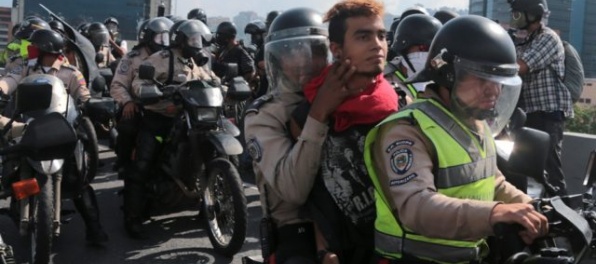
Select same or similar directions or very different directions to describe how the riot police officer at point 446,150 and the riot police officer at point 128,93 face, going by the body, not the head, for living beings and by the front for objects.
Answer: same or similar directions

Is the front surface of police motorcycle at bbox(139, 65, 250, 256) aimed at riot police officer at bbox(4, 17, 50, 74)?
no

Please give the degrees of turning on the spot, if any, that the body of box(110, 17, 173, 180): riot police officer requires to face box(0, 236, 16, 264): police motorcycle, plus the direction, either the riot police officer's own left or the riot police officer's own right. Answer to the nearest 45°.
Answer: approximately 45° to the riot police officer's own right

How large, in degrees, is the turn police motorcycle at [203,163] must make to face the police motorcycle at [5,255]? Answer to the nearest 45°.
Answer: approximately 45° to its right

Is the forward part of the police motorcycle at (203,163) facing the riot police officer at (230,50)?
no

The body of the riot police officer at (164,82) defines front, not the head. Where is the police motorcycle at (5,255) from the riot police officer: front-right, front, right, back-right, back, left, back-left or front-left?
front-right

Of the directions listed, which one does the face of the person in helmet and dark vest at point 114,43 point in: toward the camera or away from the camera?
toward the camera

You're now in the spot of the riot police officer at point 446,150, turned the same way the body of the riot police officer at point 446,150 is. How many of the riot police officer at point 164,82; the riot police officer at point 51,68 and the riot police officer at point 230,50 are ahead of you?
0

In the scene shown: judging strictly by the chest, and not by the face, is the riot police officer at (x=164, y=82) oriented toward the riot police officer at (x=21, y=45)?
no

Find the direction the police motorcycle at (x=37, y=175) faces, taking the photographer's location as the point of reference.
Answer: facing the viewer

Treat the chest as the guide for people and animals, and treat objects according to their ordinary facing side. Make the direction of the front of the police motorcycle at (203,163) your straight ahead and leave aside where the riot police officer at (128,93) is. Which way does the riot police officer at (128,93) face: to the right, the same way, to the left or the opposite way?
the same way

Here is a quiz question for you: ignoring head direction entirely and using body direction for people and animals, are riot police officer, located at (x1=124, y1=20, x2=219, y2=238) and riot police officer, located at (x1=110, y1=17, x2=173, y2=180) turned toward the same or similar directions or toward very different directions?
same or similar directions

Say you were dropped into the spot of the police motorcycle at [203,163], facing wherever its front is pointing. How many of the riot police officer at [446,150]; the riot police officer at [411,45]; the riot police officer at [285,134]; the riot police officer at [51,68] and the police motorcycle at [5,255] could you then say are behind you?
1

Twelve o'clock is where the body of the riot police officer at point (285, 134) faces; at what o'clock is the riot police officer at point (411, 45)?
the riot police officer at point (411, 45) is roughly at 8 o'clock from the riot police officer at point (285, 134).

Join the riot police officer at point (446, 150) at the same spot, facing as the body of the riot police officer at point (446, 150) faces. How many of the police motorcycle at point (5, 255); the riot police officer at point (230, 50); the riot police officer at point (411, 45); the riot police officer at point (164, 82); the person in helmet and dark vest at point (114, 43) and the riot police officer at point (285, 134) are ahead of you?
0
